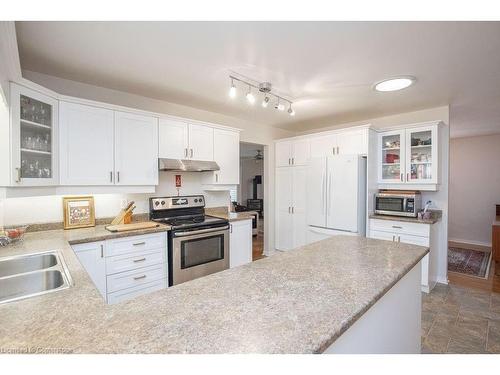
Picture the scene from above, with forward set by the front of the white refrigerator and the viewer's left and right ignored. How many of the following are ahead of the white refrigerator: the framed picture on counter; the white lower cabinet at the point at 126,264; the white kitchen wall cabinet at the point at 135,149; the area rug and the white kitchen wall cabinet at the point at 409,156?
3
